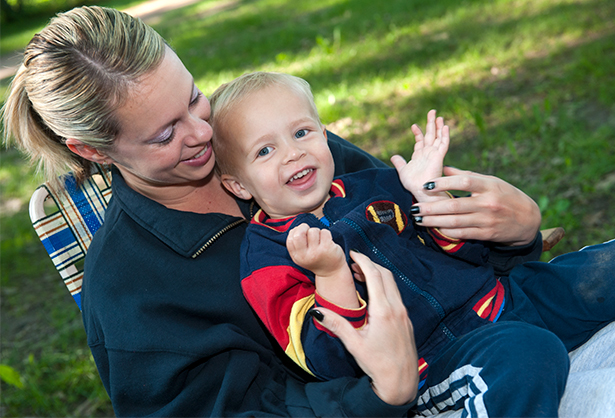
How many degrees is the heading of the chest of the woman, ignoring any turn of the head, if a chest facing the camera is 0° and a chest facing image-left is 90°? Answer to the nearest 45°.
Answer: approximately 315°
